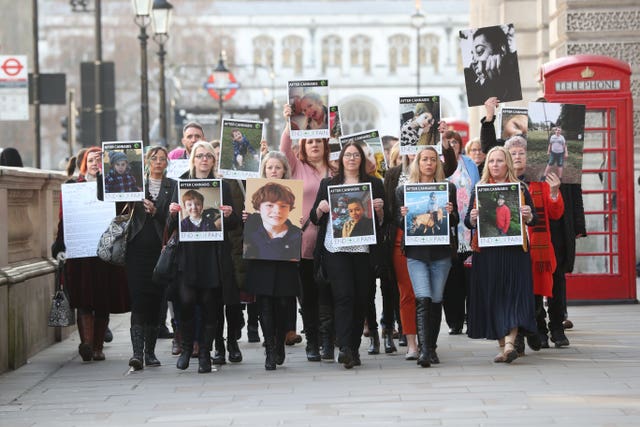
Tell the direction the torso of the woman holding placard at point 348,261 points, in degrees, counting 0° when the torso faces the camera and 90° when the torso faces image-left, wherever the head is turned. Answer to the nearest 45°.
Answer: approximately 0°

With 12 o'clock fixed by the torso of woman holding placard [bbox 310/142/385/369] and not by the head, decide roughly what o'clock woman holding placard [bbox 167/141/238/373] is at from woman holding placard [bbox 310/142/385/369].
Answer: woman holding placard [bbox 167/141/238/373] is roughly at 3 o'clock from woman holding placard [bbox 310/142/385/369].

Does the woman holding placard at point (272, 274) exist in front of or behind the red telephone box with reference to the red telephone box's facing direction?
in front

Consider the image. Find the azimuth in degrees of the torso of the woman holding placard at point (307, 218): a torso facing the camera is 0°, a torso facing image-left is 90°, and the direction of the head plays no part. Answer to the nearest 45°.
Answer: approximately 0°

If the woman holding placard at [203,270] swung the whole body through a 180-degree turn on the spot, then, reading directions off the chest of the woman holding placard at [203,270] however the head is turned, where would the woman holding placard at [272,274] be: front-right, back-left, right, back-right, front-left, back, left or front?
right

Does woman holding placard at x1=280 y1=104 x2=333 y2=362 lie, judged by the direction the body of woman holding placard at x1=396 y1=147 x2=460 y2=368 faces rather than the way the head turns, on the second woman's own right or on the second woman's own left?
on the second woman's own right
